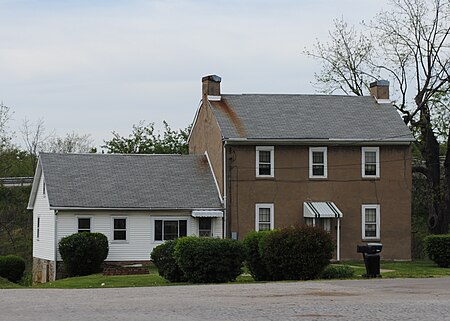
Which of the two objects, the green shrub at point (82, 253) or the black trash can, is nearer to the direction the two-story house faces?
the black trash can

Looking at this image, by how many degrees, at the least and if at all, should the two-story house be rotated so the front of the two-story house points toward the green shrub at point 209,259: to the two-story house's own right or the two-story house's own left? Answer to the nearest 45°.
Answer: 0° — it already faces it

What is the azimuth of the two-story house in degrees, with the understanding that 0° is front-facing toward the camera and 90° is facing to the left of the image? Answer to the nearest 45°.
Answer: approximately 0°

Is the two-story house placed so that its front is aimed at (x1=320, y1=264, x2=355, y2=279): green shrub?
yes

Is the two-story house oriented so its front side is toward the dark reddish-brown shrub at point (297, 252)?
yes

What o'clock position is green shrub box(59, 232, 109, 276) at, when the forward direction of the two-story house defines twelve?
The green shrub is roughly at 2 o'clock from the two-story house.
